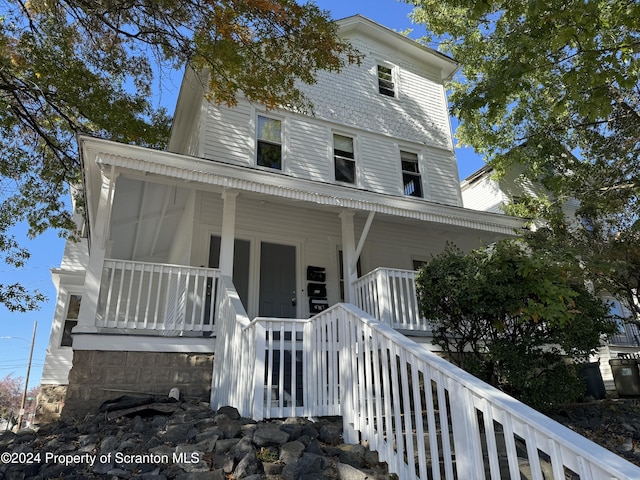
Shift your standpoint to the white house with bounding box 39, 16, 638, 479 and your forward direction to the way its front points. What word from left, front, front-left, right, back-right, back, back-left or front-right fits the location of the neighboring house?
back-left

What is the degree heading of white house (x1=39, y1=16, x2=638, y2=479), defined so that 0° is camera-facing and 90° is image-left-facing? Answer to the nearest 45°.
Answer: approximately 0°
